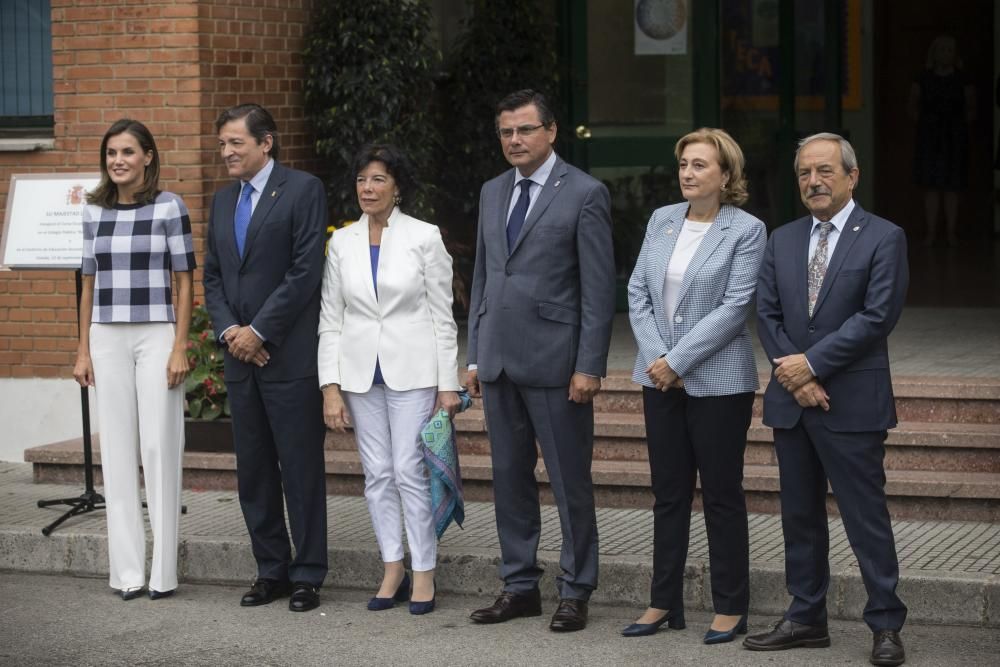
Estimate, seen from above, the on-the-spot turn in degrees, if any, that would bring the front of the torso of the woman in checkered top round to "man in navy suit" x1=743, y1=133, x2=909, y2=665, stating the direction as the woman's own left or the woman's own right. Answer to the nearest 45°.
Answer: approximately 45° to the woman's own left

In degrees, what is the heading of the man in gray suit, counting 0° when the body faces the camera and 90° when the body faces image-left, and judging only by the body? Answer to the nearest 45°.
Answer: approximately 45°

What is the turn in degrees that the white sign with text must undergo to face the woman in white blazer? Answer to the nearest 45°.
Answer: approximately 45° to its left

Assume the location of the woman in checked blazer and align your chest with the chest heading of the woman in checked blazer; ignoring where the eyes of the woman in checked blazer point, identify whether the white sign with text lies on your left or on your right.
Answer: on your right

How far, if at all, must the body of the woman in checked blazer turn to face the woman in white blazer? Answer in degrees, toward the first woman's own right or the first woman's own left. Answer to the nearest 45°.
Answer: approximately 45° to the first woman's own right

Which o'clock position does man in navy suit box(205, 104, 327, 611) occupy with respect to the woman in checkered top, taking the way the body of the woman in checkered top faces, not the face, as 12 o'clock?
The man in navy suit is roughly at 10 o'clock from the woman in checkered top.

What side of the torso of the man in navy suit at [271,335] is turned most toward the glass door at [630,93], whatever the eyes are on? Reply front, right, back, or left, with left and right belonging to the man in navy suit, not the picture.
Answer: back

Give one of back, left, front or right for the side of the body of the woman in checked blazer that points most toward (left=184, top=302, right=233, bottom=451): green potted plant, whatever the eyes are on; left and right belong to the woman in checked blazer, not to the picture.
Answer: right

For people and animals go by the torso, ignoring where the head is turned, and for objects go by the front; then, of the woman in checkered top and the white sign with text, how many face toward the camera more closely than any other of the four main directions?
2
